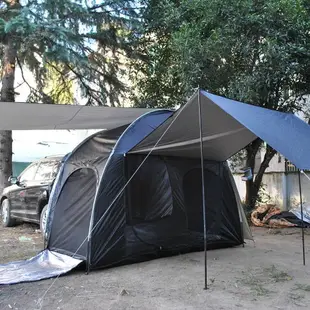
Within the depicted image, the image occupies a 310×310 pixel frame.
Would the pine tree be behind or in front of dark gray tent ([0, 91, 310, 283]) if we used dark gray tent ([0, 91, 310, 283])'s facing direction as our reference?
behind

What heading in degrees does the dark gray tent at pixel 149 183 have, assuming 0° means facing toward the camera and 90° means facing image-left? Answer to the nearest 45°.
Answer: approximately 315°

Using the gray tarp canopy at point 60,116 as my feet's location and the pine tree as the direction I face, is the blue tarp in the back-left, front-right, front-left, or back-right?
back-right
